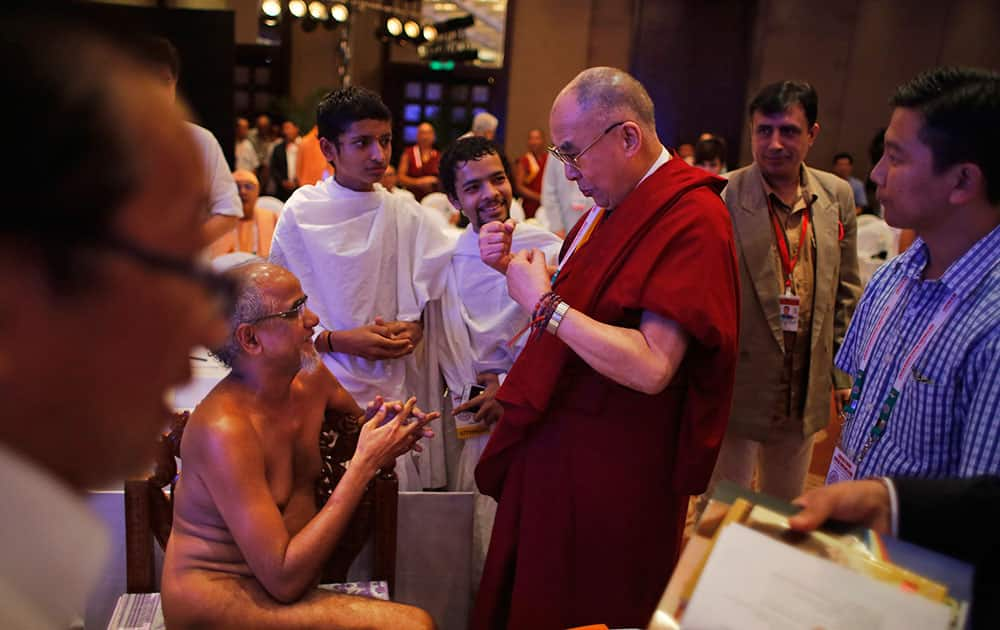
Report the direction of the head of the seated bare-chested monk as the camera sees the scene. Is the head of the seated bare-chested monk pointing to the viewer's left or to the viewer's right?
to the viewer's right

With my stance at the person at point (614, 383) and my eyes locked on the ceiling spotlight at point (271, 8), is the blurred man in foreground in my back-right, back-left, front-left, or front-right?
back-left

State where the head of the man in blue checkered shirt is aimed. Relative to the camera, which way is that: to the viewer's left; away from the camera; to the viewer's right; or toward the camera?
to the viewer's left

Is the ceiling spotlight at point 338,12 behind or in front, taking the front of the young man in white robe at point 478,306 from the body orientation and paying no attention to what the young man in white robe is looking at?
behind

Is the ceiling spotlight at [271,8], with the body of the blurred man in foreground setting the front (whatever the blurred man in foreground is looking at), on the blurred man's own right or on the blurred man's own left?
on the blurred man's own left

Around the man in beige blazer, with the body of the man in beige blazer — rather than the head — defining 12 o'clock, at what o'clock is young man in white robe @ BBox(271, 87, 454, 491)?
The young man in white robe is roughly at 2 o'clock from the man in beige blazer.

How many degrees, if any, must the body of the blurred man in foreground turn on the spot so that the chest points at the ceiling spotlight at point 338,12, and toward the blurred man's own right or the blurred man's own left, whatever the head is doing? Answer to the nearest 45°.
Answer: approximately 90° to the blurred man's own left

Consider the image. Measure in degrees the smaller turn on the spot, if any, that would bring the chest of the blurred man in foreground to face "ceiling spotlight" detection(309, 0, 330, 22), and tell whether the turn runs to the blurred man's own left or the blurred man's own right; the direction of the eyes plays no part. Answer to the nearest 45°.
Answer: approximately 90° to the blurred man's own left

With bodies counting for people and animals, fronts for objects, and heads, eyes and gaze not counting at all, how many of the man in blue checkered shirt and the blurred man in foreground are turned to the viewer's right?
1

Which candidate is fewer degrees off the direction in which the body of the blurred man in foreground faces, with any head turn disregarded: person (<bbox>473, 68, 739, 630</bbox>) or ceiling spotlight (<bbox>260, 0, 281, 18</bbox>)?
the person
